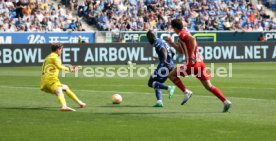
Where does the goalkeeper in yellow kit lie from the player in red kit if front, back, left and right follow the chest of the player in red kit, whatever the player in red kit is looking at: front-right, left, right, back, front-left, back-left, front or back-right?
front

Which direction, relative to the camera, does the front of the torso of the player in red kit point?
to the viewer's left
